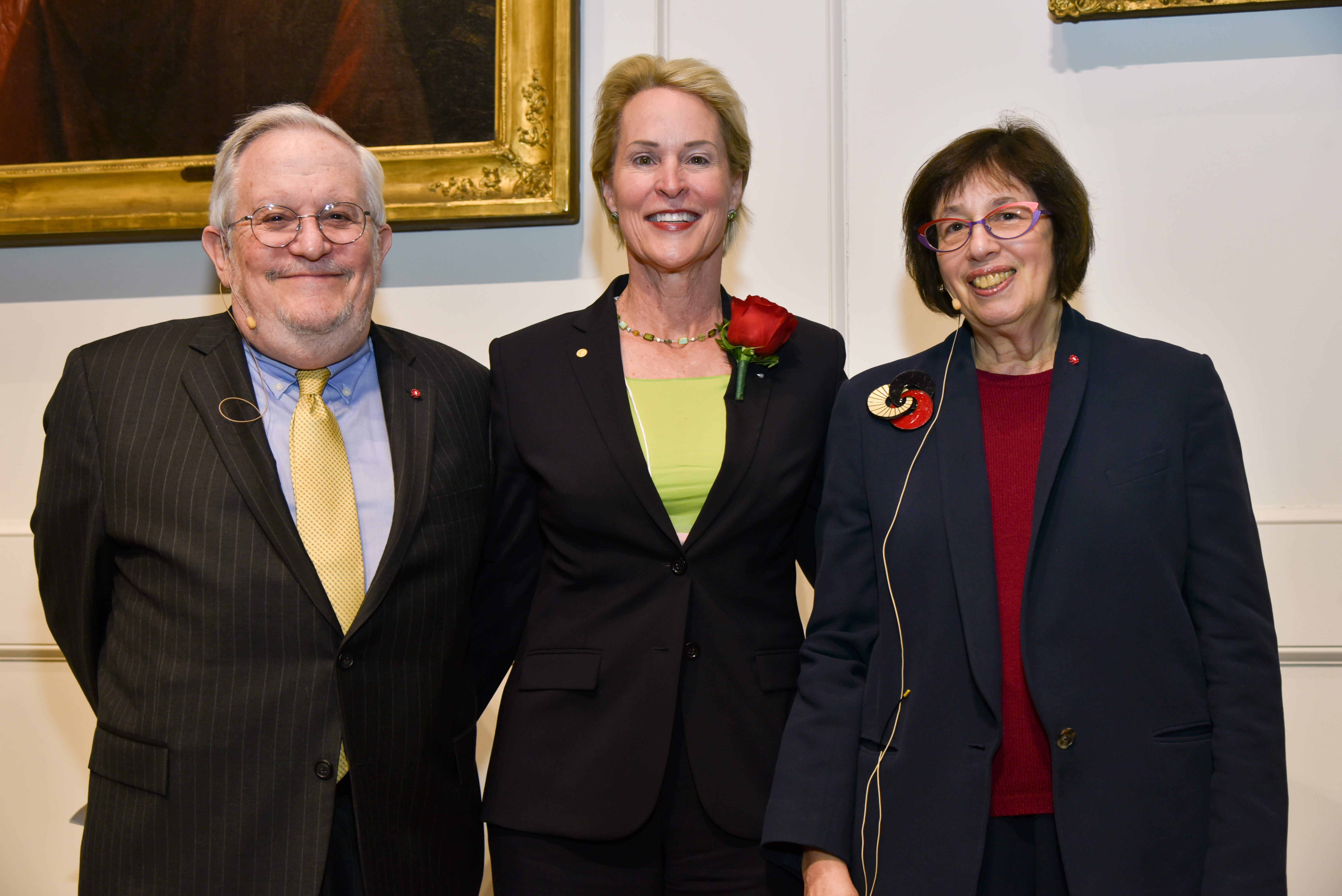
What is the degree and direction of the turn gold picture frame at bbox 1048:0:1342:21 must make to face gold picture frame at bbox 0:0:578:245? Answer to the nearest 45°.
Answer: approximately 90° to its right

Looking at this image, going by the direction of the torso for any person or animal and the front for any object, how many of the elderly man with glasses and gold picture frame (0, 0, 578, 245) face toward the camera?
2

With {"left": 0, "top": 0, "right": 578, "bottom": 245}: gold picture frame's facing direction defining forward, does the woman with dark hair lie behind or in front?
in front

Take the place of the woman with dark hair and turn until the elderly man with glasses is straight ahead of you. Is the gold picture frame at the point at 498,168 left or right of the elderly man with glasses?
right

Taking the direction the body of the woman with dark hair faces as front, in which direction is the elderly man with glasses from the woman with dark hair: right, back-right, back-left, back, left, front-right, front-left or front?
right

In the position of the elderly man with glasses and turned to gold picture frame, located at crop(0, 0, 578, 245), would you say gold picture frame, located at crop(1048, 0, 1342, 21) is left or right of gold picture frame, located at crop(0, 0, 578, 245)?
right

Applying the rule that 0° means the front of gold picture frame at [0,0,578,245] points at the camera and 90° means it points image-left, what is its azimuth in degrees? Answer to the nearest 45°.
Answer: approximately 0°

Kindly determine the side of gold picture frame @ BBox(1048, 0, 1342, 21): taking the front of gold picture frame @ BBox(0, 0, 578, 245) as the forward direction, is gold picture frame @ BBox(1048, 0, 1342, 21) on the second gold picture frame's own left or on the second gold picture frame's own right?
on the second gold picture frame's own left

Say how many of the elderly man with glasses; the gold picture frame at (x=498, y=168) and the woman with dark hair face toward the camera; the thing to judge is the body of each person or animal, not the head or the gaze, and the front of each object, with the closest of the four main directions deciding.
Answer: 3

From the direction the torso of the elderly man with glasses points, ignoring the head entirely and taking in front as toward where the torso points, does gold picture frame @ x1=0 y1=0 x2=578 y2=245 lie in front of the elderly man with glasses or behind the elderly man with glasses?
behind

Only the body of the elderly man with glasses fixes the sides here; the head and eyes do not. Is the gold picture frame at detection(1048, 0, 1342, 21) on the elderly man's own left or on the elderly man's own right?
on the elderly man's own left

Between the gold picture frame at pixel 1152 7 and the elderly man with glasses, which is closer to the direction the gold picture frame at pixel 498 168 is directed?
the elderly man with glasses

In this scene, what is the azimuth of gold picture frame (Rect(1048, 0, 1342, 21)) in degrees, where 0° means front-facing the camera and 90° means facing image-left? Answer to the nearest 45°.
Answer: approximately 0°

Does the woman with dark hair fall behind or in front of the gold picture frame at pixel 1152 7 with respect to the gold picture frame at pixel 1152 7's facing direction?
in front
